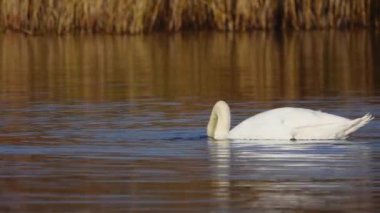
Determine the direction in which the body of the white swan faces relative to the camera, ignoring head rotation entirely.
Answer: to the viewer's left
